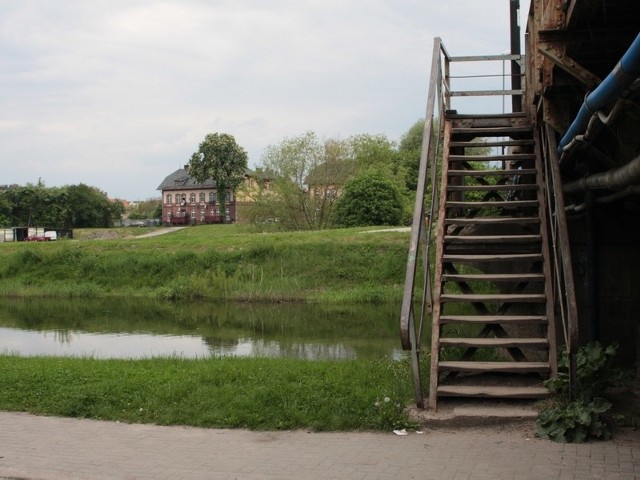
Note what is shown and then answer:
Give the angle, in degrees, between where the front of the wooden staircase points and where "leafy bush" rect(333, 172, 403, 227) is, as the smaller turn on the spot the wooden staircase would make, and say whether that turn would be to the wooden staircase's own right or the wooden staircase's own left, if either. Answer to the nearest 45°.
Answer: approximately 180°

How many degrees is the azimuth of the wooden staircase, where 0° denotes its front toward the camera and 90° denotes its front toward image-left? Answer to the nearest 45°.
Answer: approximately 0°

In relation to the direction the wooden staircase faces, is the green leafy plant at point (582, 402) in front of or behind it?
in front

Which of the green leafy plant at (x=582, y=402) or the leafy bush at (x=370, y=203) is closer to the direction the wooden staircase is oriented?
the green leafy plant
